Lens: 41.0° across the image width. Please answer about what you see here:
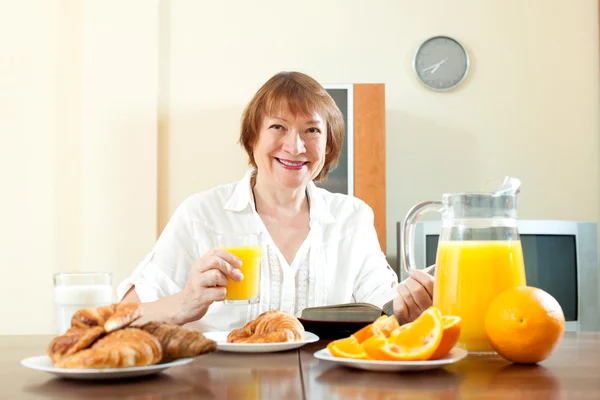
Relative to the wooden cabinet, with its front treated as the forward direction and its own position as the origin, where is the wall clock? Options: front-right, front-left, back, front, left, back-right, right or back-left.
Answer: back-left

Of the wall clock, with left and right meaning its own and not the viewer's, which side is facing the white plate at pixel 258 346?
front

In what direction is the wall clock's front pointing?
toward the camera

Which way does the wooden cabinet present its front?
toward the camera

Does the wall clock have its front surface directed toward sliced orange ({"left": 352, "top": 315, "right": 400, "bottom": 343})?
yes

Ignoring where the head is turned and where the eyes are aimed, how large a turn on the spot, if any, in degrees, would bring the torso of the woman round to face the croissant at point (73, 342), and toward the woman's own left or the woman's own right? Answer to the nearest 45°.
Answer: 0° — they already face it

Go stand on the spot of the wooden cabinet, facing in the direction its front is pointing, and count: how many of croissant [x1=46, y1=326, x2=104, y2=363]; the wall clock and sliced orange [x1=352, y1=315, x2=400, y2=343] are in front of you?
2

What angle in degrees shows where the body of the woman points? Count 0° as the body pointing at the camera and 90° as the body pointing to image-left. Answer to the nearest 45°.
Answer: approximately 0°

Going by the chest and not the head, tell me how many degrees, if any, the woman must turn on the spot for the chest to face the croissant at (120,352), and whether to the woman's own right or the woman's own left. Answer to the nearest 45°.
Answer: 0° — they already face it

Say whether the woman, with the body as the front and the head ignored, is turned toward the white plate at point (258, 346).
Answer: yes

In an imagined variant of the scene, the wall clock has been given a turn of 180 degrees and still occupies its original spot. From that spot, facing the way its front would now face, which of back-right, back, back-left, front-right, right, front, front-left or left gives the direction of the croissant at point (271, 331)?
back

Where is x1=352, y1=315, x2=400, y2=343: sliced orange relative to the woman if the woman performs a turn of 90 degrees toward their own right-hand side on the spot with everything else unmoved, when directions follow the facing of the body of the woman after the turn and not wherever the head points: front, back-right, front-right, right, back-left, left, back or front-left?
left

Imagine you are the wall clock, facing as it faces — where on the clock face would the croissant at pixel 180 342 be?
The croissant is roughly at 12 o'clock from the wall clock.

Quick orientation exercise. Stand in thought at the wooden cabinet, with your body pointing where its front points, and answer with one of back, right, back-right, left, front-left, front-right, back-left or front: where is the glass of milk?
front

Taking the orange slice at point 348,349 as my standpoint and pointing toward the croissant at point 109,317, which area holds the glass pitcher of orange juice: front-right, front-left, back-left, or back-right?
back-right

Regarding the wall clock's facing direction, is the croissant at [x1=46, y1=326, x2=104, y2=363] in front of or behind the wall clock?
in front

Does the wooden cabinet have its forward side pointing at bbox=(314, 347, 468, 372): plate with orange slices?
yes
